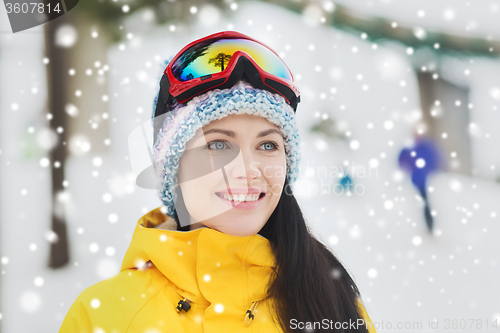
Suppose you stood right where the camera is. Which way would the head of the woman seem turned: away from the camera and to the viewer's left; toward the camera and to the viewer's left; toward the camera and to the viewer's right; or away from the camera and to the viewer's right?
toward the camera and to the viewer's right

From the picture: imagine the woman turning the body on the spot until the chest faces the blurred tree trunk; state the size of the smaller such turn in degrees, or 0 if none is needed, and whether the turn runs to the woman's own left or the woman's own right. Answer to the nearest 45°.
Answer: approximately 135° to the woman's own right

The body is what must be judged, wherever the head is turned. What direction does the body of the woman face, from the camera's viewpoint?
toward the camera
